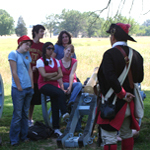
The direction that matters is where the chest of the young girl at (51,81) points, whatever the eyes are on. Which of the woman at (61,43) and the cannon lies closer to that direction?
the cannon

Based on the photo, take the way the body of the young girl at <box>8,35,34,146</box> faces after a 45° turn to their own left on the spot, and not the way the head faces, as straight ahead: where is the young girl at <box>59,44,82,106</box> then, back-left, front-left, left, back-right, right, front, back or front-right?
front-left

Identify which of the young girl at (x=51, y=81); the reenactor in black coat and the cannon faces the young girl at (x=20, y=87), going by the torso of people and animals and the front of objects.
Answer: the reenactor in black coat

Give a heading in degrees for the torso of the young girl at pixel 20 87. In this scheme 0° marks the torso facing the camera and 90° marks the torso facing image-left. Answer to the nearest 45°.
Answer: approximately 315°

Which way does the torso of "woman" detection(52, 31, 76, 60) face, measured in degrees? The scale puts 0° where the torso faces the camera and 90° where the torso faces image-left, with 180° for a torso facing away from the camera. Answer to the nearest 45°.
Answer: approximately 315°

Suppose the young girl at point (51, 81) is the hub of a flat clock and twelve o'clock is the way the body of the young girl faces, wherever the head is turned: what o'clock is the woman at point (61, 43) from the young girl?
The woman is roughly at 8 o'clock from the young girl.

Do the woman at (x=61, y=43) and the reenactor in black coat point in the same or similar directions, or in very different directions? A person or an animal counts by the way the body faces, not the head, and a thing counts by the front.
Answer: very different directions

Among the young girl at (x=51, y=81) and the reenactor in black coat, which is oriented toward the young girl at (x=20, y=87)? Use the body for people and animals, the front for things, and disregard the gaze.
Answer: the reenactor in black coat

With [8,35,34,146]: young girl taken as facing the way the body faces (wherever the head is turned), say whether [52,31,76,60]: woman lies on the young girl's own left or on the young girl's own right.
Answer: on the young girl's own left
